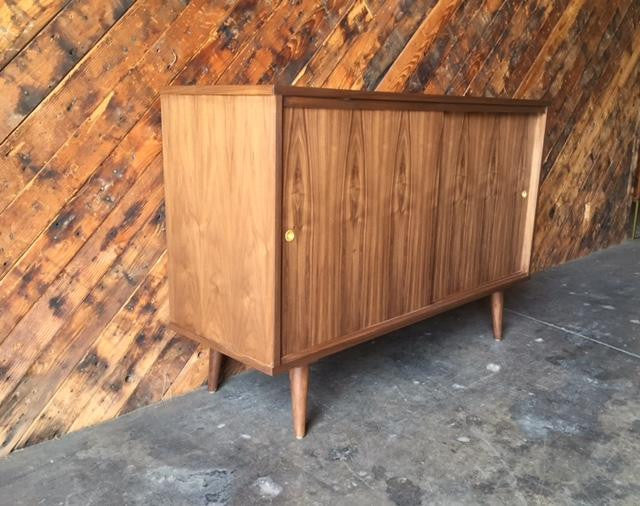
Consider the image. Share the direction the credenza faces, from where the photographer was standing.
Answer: facing the viewer and to the right of the viewer
